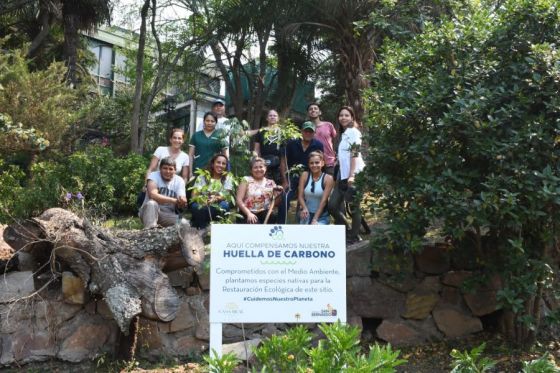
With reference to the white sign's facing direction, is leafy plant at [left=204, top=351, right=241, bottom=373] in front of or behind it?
in front

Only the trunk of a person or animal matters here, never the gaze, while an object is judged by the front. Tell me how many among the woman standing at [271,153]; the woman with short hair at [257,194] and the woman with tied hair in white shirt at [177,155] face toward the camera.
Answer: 3

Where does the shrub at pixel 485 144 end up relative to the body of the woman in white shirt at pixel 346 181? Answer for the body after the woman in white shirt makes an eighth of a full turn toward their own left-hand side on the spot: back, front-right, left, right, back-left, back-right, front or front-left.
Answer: front-left

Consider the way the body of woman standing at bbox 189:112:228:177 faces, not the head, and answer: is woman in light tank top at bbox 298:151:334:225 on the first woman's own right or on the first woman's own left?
on the first woman's own left

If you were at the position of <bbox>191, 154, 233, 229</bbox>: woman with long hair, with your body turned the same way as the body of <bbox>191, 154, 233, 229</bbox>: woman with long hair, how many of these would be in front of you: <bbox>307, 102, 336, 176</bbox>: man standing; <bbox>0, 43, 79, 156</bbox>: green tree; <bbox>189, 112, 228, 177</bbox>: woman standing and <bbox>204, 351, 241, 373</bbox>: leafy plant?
1

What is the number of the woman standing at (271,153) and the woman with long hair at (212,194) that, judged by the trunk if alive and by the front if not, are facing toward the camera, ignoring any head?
2

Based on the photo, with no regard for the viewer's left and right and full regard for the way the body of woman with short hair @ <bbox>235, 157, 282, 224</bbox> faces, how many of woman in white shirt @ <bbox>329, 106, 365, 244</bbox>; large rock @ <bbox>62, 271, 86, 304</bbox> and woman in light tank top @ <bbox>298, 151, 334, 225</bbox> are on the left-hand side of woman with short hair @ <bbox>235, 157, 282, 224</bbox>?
2

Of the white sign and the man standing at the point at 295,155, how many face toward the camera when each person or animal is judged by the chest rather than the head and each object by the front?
2

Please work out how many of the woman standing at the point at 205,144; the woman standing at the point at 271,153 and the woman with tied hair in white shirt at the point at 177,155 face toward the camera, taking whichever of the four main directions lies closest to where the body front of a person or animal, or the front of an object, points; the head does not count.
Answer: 3

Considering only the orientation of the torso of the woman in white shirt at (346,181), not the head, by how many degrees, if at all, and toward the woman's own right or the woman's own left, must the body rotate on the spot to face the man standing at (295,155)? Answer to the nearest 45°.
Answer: approximately 90° to the woman's own right
